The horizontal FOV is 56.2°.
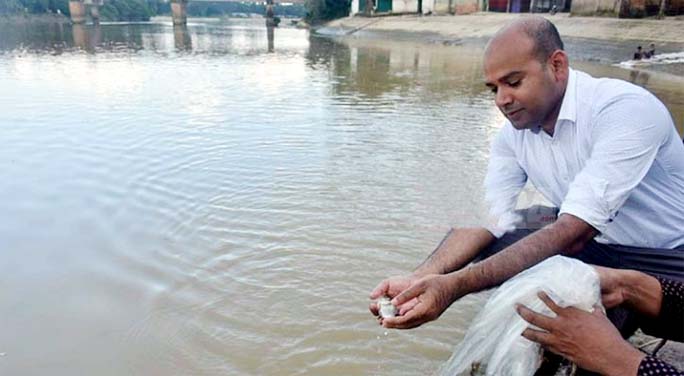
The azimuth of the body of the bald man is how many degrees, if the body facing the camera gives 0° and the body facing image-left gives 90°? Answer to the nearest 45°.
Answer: approximately 45°
